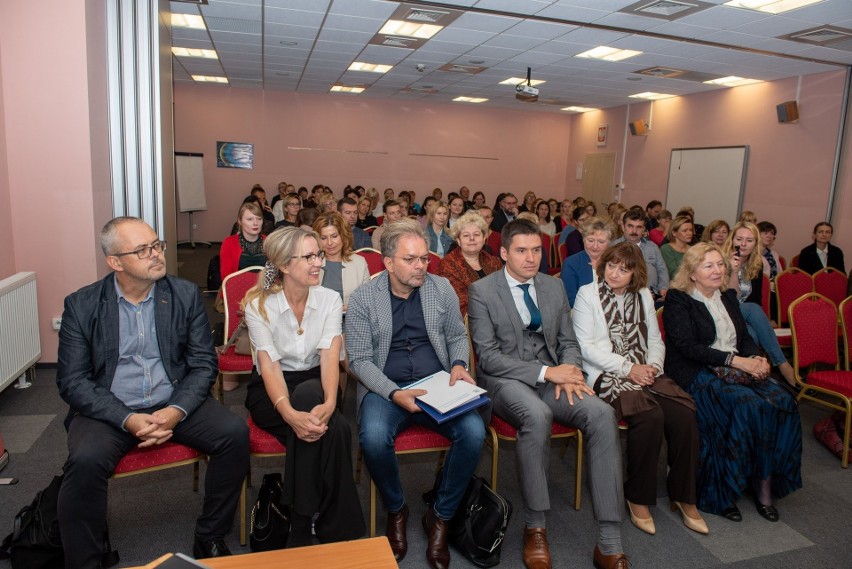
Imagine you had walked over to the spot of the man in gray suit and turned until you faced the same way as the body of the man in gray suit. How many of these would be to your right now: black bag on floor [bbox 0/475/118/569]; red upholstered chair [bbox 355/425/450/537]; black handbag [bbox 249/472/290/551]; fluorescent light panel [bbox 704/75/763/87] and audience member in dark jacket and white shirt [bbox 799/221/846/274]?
3

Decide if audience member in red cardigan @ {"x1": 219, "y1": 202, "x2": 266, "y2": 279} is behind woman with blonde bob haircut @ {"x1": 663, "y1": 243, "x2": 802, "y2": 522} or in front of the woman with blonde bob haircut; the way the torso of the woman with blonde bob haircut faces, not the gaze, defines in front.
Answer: behind

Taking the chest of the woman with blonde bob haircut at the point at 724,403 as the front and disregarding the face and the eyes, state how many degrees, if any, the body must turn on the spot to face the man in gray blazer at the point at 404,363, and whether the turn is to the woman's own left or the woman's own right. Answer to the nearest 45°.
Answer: approximately 90° to the woman's own right

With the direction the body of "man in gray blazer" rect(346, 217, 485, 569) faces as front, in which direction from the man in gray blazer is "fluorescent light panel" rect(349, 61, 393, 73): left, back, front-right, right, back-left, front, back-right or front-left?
back

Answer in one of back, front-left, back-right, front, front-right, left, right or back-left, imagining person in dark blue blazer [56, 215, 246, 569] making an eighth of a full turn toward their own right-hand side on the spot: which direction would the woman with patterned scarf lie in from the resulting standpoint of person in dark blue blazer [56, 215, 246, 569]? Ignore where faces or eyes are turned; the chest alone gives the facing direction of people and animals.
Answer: back-left

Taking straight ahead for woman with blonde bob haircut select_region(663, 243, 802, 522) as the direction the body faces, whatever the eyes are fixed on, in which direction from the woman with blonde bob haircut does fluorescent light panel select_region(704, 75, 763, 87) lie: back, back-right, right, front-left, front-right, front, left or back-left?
back-left

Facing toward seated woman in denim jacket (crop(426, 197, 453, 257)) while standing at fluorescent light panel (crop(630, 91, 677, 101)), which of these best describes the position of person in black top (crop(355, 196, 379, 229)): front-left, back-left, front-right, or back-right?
front-right

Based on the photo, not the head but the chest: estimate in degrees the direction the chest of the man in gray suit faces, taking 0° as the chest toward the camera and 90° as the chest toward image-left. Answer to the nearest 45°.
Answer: approximately 315°

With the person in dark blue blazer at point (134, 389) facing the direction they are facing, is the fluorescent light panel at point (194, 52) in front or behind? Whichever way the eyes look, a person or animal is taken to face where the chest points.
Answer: behind

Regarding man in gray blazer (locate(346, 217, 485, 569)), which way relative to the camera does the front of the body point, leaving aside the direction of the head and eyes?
toward the camera

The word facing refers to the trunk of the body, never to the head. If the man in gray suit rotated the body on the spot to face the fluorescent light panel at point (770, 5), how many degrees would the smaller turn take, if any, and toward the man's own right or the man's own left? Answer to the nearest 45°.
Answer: approximately 90° to the man's own left

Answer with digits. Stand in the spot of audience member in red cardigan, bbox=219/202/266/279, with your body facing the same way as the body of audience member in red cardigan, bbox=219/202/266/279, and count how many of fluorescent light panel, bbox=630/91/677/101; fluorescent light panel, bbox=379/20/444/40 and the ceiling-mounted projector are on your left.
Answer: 3

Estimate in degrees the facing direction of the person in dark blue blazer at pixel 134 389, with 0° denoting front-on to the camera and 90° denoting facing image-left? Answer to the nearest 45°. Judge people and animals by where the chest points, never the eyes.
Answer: approximately 0°

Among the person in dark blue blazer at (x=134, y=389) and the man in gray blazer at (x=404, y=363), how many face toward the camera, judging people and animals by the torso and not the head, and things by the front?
2
